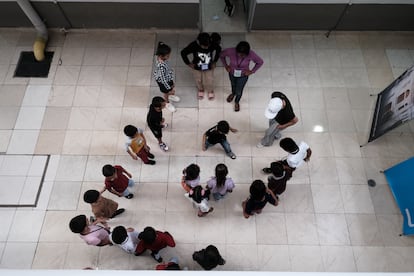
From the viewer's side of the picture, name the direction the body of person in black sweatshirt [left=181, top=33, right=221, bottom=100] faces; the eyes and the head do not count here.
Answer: toward the camera

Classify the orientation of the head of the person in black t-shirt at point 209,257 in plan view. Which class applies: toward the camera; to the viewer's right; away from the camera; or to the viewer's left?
away from the camera

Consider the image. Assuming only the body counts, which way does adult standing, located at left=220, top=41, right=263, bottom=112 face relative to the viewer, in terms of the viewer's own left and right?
facing the viewer

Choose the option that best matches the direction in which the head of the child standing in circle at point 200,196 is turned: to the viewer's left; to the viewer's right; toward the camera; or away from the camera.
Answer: away from the camera

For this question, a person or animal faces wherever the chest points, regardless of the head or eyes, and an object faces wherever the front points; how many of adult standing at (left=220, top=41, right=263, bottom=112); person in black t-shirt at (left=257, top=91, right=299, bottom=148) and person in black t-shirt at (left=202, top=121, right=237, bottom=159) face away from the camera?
0

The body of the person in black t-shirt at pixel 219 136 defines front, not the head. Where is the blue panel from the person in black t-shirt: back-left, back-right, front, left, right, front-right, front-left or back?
left
